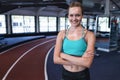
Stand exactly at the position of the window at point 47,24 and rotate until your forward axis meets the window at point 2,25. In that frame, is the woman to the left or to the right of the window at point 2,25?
left

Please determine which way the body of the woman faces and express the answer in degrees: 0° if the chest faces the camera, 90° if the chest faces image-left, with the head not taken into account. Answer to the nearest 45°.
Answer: approximately 0°

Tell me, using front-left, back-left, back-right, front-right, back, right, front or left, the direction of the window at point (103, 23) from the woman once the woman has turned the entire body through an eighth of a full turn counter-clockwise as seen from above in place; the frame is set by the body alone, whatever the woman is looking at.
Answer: back-left

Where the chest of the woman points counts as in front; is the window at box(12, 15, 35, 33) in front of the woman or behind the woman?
behind

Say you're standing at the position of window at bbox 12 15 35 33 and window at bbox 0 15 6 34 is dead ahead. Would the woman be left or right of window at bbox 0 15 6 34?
left

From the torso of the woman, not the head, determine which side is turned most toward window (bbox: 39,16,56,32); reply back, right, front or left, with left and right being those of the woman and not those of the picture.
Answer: back
